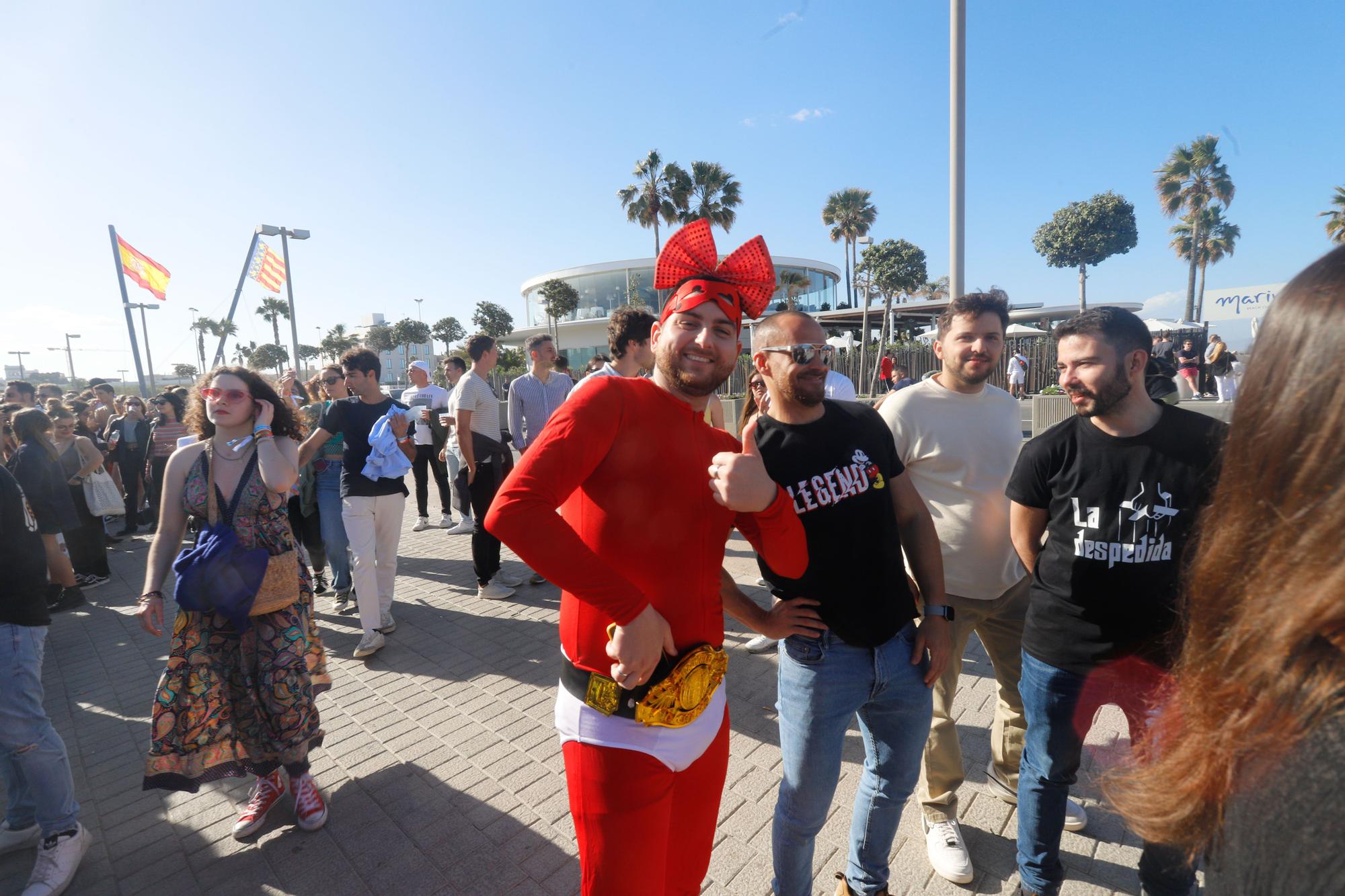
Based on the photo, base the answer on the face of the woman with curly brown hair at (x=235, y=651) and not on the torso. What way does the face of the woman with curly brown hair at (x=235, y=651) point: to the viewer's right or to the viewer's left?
to the viewer's left

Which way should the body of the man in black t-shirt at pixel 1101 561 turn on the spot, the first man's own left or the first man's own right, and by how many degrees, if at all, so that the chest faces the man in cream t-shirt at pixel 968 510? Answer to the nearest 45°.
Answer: approximately 135° to the first man's own right

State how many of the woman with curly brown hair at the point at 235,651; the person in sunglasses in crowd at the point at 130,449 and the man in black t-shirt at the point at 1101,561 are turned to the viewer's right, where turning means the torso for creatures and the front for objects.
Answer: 0

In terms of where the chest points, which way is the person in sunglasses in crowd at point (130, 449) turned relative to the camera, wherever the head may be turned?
toward the camera

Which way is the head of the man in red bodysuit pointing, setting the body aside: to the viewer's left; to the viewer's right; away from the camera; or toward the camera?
toward the camera

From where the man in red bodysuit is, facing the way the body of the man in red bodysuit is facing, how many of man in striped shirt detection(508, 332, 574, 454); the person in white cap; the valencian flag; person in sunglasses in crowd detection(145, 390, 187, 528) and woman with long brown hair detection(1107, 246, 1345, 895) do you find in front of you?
1

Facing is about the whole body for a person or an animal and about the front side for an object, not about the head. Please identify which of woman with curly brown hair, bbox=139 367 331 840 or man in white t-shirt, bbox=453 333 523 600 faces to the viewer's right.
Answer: the man in white t-shirt

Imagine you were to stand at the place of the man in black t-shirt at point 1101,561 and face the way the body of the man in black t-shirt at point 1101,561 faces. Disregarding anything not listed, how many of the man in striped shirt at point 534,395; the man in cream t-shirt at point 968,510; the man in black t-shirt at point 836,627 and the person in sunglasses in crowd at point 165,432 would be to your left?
0

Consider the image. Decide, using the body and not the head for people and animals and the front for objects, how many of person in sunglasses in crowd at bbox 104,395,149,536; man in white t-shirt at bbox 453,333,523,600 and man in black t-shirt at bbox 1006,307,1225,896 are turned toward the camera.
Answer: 2

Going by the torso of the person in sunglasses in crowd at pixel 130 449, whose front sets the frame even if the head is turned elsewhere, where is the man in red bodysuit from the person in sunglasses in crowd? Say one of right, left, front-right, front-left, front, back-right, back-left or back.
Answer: front

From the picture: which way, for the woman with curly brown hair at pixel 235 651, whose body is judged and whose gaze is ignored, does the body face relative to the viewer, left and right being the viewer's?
facing the viewer

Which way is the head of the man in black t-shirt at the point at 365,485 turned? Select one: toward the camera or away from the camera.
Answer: toward the camera

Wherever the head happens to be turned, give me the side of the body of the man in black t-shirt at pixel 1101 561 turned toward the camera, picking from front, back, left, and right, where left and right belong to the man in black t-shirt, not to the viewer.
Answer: front

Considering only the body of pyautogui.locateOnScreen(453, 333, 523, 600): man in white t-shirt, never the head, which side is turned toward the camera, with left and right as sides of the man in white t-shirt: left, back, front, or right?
right
